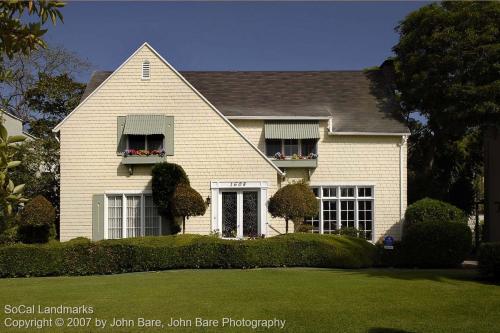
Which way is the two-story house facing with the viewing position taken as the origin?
facing the viewer

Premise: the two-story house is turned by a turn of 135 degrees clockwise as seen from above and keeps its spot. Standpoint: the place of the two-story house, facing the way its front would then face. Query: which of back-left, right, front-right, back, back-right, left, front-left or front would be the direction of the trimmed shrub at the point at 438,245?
back

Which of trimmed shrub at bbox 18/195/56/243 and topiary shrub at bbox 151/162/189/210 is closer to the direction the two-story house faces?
the topiary shrub

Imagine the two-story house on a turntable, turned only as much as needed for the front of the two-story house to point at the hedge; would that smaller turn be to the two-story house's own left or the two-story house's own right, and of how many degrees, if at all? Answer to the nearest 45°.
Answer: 0° — it already faces it

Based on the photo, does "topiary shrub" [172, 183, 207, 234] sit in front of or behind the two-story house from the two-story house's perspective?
in front

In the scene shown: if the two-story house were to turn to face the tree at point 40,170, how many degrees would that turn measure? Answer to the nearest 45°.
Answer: approximately 135° to its right

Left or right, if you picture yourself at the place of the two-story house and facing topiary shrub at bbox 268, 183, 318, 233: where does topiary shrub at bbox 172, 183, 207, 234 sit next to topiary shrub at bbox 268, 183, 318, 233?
right

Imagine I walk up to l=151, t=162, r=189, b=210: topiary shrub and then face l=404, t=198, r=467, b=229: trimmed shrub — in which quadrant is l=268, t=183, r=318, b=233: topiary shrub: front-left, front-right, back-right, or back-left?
front-right

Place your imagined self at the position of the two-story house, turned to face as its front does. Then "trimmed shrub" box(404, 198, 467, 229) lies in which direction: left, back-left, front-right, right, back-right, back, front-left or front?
left

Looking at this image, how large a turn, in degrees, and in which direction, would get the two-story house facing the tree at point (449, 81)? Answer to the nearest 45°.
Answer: approximately 90° to its left
